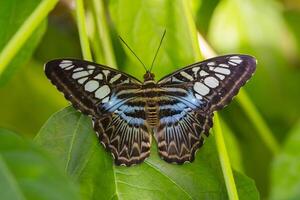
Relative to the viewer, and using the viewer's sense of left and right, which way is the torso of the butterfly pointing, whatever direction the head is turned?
facing away from the viewer
